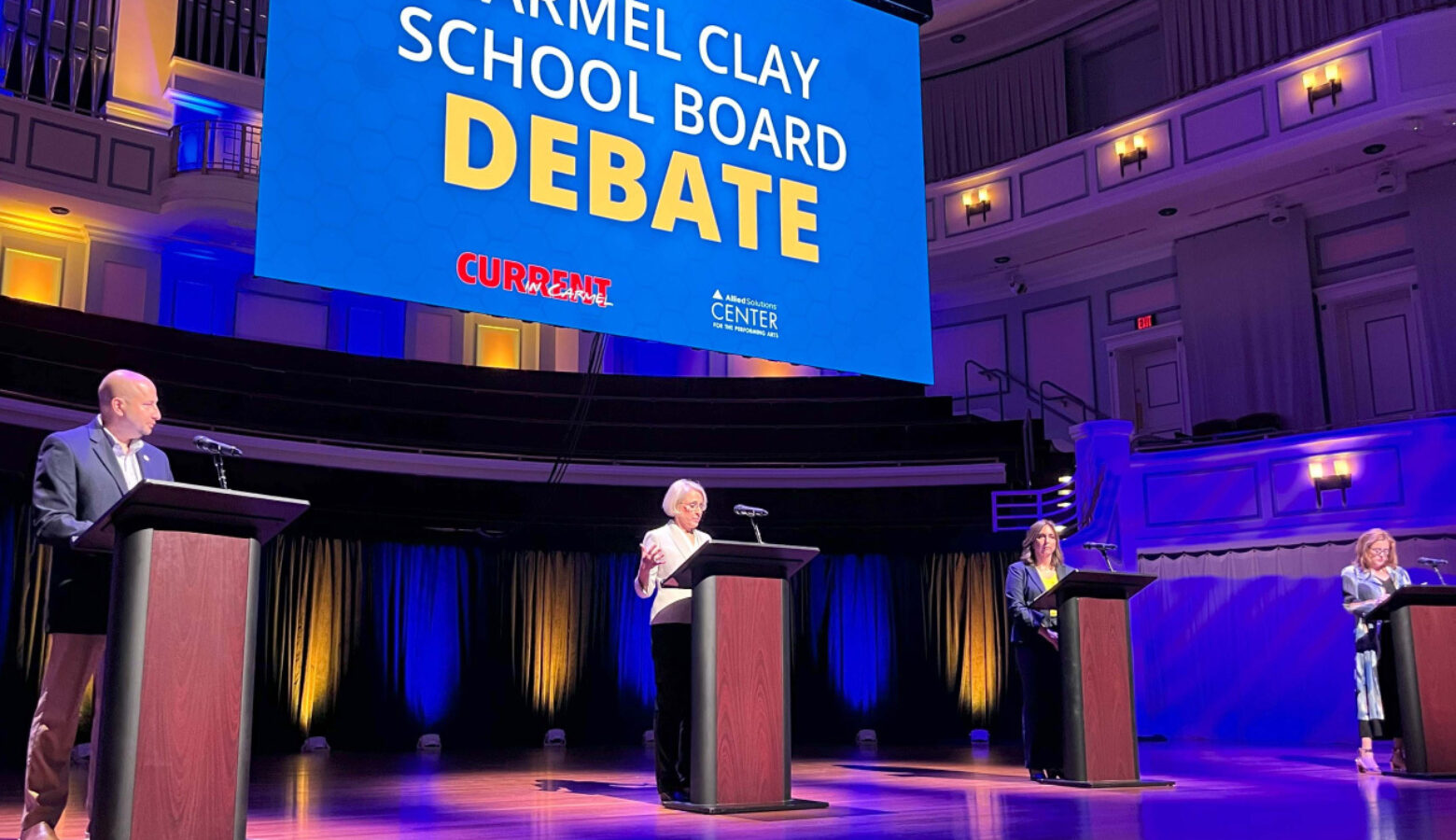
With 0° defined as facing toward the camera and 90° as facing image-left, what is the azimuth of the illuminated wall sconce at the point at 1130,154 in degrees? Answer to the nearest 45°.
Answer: approximately 45°

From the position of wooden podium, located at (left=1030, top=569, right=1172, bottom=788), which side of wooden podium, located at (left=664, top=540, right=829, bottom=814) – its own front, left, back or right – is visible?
left

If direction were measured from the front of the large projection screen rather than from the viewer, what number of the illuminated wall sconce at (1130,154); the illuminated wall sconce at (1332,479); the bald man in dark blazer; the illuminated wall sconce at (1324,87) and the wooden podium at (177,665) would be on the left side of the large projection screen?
3

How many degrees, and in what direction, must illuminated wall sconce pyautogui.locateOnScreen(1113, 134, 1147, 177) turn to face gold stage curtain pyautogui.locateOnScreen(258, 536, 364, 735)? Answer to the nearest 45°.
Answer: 0° — it already faces it

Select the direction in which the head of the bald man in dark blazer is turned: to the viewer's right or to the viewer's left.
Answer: to the viewer's right

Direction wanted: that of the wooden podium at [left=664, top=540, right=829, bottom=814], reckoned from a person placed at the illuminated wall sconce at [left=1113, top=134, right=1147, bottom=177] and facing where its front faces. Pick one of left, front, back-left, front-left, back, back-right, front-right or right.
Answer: front-left

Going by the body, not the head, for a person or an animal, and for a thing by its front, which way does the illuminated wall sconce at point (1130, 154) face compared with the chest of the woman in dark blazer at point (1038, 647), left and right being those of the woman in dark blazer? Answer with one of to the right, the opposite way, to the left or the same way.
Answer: to the right

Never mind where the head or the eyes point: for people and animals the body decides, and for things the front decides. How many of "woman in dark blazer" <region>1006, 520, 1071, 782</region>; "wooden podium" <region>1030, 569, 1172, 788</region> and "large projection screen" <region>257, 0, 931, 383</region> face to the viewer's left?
0

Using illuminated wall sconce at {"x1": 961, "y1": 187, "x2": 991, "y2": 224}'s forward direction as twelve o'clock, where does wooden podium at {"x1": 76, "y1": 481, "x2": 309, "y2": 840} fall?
The wooden podium is roughly at 11 o'clock from the illuminated wall sconce.

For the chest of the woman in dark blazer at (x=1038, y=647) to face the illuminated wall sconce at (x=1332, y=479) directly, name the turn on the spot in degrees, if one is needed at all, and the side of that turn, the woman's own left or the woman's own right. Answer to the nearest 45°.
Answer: approximately 90° to the woman's own left

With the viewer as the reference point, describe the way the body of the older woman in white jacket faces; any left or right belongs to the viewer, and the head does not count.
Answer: facing the viewer and to the right of the viewer

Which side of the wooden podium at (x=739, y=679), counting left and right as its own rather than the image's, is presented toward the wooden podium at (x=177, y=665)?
right

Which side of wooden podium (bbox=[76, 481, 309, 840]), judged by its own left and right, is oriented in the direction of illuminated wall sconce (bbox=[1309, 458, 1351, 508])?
left

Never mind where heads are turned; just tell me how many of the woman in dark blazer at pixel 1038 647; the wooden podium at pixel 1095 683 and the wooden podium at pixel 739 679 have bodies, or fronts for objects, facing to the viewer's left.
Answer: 0
